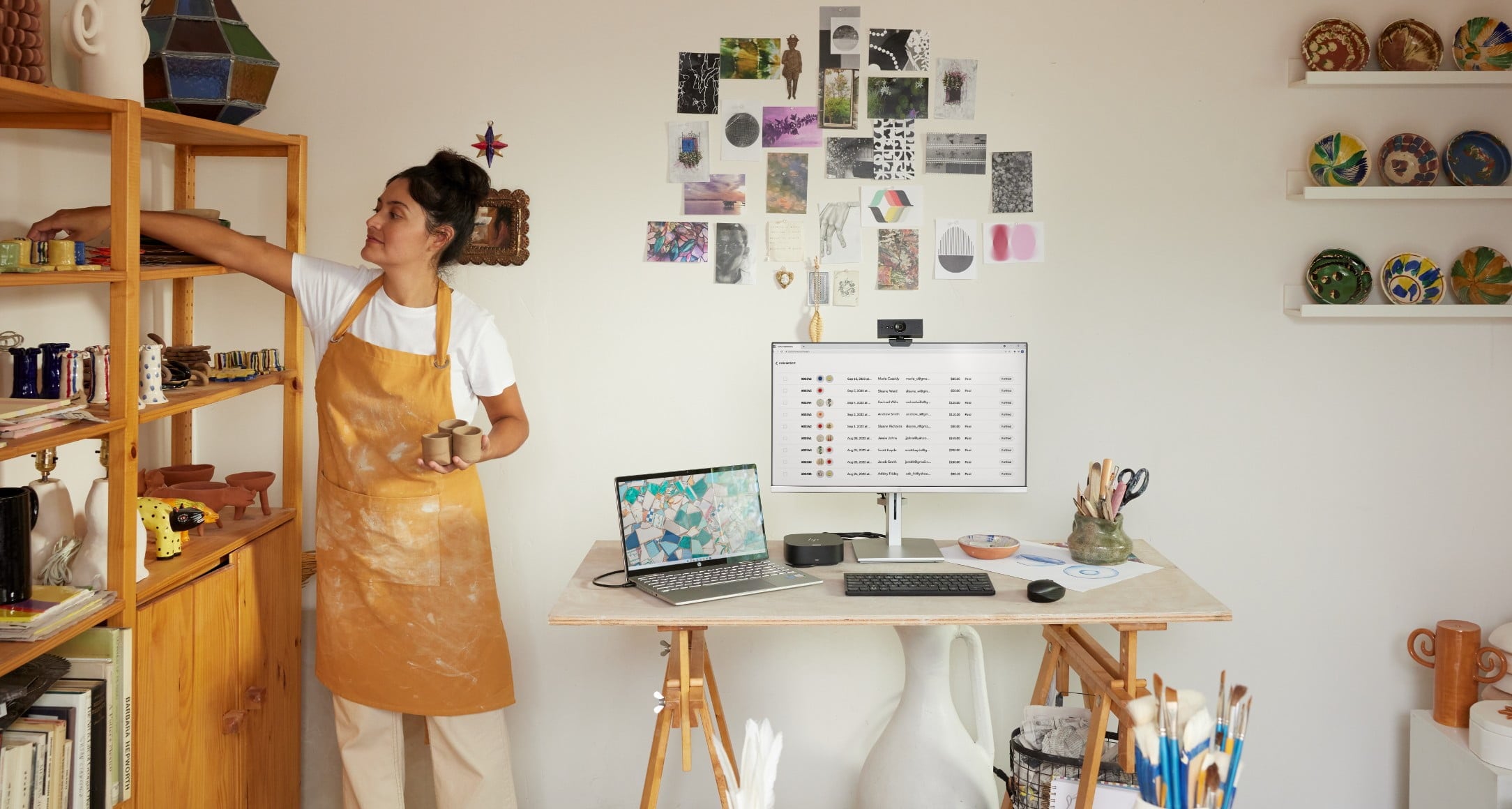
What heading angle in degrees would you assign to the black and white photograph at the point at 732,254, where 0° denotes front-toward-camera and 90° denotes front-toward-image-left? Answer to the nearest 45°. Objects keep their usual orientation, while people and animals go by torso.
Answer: approximately 0°

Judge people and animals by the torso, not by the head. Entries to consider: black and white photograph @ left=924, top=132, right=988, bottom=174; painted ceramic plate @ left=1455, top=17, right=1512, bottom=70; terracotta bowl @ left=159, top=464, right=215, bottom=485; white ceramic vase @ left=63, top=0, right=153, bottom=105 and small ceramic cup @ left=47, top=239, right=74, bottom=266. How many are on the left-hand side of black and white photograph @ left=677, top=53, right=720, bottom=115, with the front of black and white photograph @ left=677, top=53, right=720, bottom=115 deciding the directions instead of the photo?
2

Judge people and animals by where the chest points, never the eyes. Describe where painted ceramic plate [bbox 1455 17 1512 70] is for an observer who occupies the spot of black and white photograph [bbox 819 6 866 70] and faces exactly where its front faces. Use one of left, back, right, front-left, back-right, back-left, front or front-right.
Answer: left

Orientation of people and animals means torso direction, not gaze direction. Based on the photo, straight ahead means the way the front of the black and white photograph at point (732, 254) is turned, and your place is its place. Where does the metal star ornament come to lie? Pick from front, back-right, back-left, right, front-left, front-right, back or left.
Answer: right

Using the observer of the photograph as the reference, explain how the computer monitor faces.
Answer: facing the viewer

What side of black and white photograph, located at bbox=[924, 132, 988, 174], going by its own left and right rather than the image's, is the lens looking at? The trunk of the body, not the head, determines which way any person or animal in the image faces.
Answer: front

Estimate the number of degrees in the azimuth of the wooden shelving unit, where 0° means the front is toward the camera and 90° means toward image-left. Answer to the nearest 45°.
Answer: approximately 315°

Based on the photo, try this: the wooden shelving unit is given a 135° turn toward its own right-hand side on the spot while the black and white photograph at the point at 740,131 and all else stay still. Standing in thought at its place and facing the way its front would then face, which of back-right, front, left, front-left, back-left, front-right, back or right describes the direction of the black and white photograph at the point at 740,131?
back

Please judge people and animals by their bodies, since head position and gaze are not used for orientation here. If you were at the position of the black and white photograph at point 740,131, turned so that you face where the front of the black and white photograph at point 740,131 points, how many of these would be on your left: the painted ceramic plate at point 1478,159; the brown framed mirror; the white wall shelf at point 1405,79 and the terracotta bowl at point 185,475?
2

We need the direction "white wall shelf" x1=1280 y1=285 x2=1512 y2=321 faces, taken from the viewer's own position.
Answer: facing the viewer

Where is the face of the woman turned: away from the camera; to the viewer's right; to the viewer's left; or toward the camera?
to the viewer's left

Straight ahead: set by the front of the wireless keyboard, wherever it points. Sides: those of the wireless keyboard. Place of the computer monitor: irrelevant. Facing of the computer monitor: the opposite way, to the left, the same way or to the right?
the same way

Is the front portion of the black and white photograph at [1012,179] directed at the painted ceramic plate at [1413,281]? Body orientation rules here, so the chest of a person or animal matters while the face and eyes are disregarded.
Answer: no

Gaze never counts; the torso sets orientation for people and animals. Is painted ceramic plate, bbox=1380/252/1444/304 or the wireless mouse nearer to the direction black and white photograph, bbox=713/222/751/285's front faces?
the wireless mouse

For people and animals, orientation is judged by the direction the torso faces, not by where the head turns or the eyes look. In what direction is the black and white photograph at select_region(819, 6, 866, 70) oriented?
toward the camera

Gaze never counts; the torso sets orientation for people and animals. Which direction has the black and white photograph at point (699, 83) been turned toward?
toward the camera

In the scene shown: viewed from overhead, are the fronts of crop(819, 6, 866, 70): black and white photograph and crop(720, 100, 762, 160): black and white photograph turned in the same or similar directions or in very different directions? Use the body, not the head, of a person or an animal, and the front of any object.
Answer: same or similar directions

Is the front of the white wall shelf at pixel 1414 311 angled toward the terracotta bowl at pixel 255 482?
no
